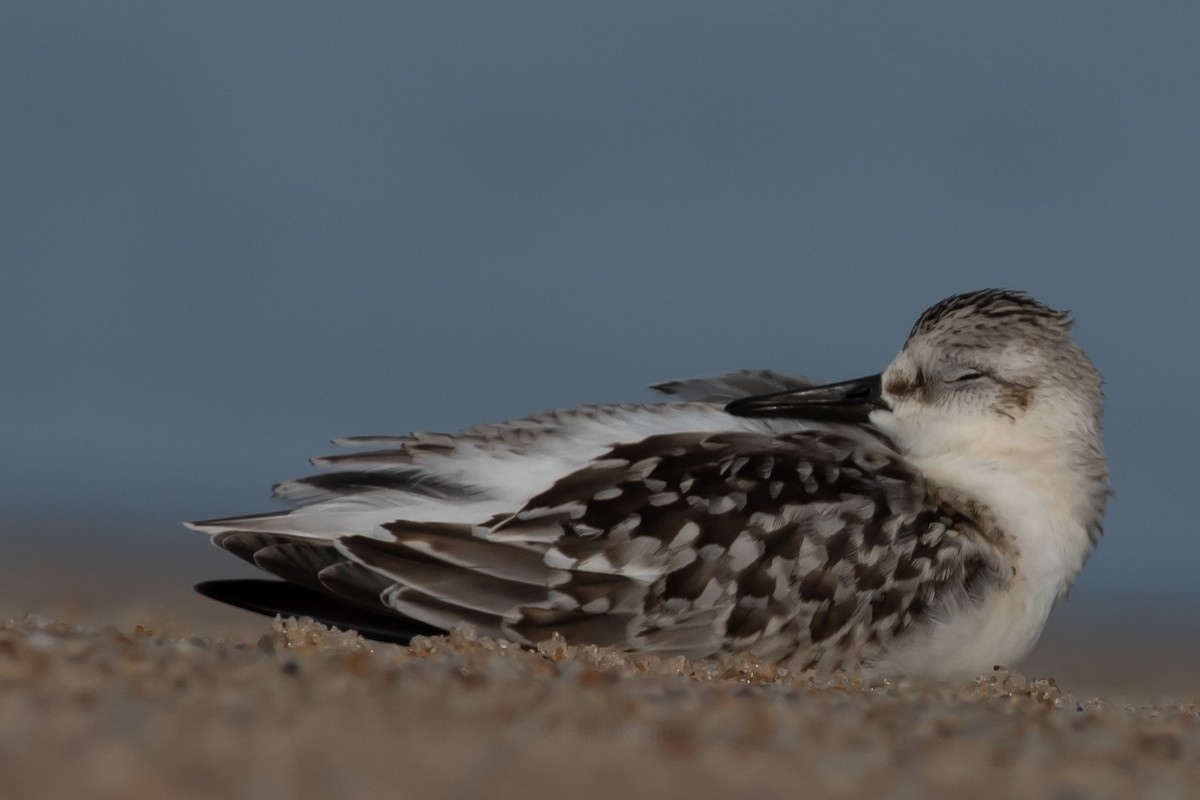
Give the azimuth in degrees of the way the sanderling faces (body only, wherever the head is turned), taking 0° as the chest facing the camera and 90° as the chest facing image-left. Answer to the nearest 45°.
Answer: approximately 270°
